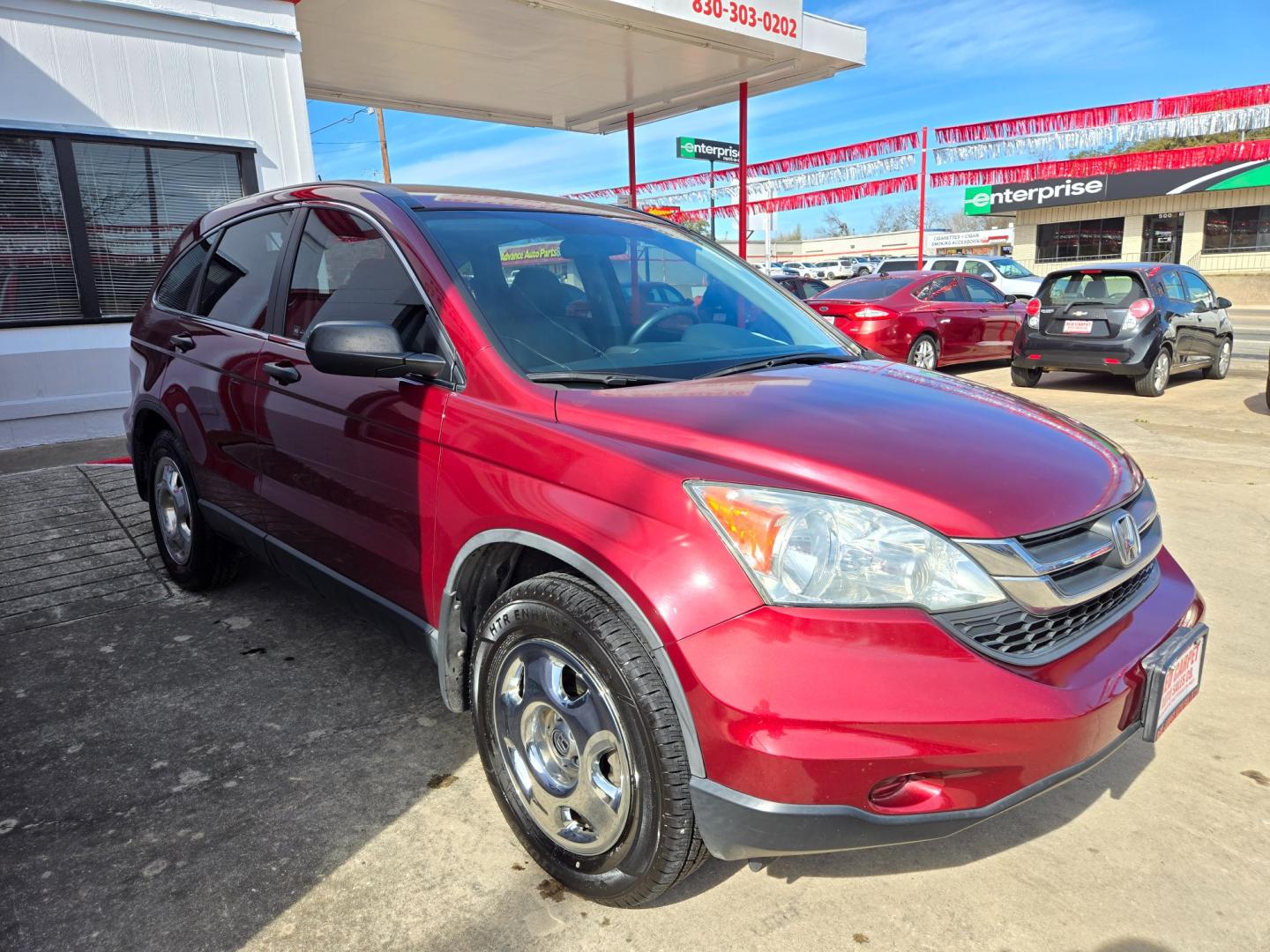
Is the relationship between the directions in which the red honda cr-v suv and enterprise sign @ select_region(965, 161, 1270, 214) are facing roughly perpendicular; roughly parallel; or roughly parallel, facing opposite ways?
roughly perpendicular

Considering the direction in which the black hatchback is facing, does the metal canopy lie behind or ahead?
behind

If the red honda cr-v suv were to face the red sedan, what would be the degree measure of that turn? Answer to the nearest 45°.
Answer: approximately 135° to its left

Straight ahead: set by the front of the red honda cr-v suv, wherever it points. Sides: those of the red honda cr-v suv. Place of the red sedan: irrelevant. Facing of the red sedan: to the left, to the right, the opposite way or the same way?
to the left

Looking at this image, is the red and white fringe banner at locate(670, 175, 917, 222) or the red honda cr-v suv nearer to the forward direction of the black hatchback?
the red and white fringe banner

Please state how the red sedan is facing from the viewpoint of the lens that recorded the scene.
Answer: facing away from the viewer and to the right of the viewer

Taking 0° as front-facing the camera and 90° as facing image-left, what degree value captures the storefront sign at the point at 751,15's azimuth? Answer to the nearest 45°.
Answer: approximately 315°

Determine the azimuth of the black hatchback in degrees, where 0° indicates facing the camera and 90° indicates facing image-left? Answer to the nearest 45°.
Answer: approximately 225°

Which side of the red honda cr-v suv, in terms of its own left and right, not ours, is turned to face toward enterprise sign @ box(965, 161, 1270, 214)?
left

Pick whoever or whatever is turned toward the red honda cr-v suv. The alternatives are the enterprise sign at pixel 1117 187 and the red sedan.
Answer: the enterprise sign

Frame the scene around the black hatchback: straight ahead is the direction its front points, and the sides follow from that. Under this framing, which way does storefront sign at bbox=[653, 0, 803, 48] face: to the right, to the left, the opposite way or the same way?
to the right

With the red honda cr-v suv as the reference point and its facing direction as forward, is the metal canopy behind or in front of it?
behind

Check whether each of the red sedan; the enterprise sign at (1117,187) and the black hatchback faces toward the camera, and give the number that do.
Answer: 1

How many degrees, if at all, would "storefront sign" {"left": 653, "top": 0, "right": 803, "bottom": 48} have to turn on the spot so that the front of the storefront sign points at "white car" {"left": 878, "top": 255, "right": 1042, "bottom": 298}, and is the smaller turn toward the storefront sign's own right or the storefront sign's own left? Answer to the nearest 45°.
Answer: approximately 90° to the storefront sign's own left

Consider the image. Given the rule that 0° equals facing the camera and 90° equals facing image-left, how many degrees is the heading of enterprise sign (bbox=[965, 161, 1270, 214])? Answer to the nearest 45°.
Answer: approximately 0°

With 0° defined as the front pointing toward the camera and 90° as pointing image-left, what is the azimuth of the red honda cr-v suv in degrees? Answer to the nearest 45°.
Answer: approximately 315°
